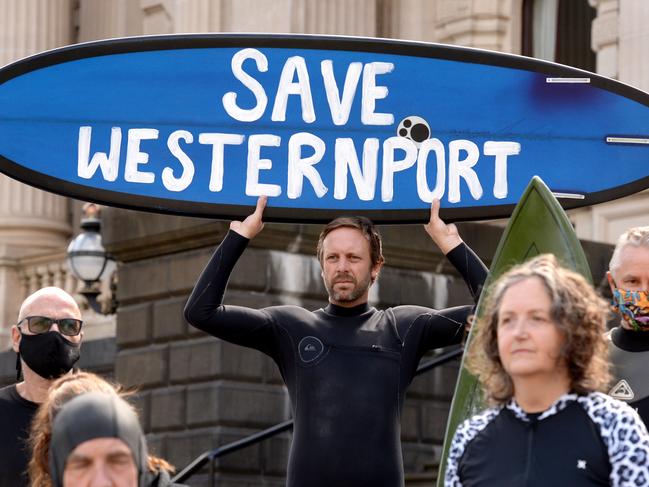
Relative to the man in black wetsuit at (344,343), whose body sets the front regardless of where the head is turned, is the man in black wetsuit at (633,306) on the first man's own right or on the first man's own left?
on the first man's own left

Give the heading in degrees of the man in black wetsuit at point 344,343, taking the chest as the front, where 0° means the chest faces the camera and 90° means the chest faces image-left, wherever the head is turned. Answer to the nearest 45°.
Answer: approximately 0°

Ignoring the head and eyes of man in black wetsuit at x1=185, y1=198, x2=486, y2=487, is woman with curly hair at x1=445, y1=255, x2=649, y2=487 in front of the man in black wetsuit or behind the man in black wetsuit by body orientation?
in front

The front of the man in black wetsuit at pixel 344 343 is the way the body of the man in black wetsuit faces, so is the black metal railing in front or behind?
behind

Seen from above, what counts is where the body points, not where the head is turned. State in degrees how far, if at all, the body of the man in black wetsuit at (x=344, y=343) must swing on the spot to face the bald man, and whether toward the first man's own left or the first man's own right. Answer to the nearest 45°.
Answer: approximately 90° to the first man's own right
